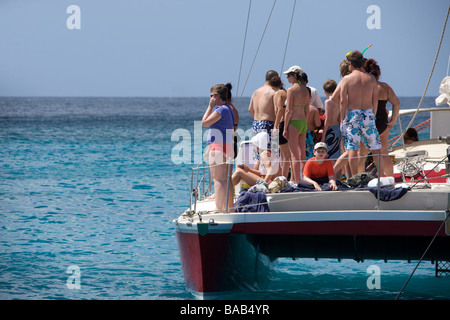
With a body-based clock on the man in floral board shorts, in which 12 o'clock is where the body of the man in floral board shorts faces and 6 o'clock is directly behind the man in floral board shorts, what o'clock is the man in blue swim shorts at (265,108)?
The man in blue swim shorts is roughly at 10 o'clock from the man in floral board shorts.

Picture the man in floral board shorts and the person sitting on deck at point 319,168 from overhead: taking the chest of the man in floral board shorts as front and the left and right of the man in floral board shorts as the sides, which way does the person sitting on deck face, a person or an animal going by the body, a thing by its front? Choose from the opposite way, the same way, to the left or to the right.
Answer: the opposite way

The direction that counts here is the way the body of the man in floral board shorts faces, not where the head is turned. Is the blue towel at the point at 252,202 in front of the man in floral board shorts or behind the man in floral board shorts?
behind

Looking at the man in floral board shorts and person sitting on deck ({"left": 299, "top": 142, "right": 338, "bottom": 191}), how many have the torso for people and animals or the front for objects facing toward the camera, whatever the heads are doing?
1

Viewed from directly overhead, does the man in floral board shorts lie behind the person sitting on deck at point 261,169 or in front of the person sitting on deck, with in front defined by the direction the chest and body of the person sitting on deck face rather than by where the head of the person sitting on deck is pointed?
behind

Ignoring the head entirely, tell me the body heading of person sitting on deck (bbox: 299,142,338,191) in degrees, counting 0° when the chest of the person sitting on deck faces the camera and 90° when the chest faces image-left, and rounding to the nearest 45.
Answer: approximately 0°

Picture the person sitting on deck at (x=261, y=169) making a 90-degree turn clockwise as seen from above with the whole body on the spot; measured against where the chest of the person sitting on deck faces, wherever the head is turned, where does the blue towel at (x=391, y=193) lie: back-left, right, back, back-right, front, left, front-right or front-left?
back-right

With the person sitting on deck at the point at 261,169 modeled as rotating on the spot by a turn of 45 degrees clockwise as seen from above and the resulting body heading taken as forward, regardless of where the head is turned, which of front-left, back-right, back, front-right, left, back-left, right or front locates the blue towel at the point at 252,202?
back-left

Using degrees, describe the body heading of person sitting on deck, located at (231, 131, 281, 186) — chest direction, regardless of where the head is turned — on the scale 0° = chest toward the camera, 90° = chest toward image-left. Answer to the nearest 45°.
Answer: approximately 90°

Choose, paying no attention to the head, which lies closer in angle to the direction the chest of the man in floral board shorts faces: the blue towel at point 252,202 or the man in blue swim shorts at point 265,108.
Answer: the man in blue swim shorts

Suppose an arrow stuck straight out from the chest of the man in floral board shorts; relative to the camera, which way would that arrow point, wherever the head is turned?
away from the camera

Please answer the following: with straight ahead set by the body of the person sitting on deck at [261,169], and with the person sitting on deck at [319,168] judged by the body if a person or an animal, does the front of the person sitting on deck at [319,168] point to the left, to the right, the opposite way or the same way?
to the left
